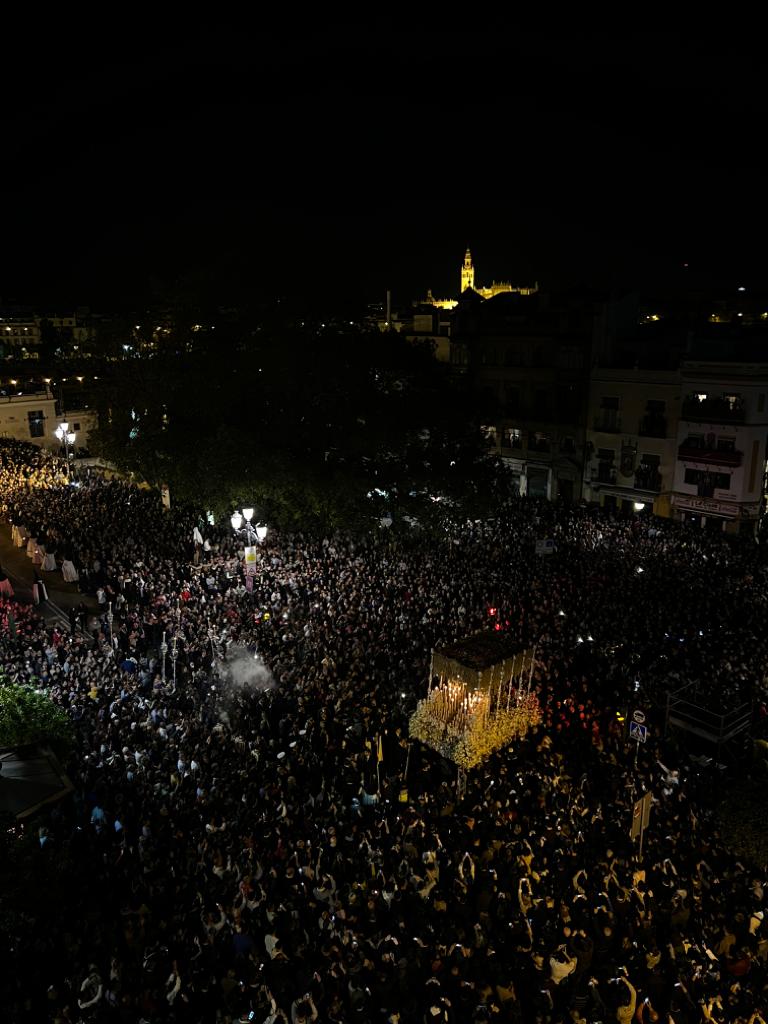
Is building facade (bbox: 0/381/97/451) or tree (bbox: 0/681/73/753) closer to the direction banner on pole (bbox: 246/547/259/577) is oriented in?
the tree

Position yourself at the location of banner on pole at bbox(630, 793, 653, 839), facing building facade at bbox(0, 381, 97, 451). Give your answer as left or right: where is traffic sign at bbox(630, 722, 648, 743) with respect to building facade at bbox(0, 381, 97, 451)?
right

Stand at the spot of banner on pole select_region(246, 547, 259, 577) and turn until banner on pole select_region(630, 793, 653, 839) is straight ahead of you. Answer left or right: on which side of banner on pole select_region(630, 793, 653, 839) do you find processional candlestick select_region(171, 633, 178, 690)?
right

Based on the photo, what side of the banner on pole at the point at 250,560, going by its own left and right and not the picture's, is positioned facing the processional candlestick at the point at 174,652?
front

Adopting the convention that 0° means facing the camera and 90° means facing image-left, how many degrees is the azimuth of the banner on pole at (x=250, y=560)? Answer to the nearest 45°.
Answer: approximately 0°

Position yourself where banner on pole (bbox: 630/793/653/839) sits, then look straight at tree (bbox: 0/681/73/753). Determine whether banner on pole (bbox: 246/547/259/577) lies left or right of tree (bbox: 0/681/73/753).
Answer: right

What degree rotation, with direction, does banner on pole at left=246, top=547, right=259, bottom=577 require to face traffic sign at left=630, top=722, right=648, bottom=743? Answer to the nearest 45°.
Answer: approximately 45° to its left
